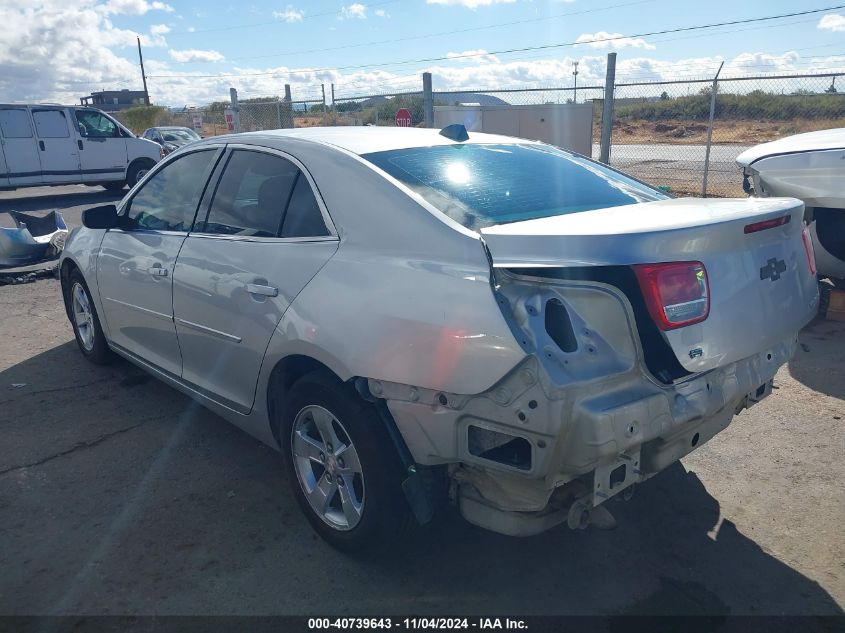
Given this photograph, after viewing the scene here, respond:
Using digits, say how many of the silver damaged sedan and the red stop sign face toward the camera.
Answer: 1

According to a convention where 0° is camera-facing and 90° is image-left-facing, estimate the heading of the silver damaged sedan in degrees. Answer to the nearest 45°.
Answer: approximately 135°

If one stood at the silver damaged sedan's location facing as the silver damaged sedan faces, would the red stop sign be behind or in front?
in front

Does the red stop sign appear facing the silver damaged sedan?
yes

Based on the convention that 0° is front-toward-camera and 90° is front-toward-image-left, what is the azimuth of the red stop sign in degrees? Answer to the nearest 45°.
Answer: approximately 0°
